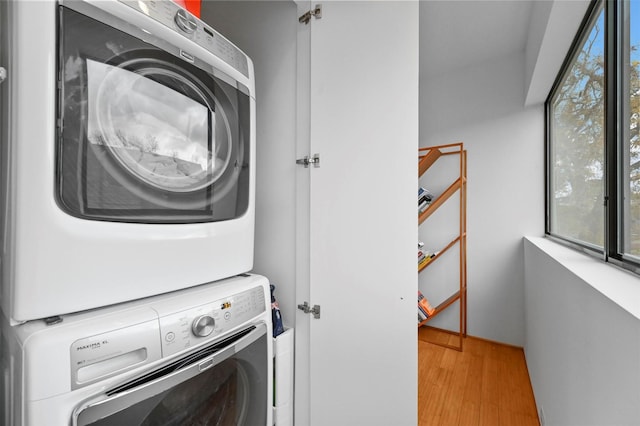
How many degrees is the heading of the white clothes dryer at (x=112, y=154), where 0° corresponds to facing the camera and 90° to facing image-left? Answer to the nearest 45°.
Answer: approximately 315°

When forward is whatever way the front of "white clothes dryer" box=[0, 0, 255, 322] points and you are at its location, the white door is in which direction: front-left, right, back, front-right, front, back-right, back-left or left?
front-left

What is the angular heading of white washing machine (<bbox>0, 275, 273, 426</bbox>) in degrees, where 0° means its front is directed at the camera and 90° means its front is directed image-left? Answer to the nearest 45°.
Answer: approximately 315°

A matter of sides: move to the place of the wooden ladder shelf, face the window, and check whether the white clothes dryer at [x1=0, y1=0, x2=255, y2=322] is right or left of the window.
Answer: right

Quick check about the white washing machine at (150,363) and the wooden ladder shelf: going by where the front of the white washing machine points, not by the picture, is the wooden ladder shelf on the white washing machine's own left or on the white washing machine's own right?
on the white washing machine's own left
